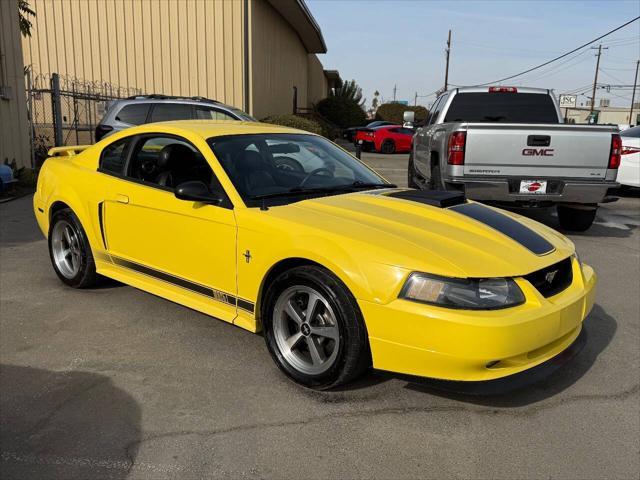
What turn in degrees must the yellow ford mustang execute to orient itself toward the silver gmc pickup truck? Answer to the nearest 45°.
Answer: approximately 90° to its left

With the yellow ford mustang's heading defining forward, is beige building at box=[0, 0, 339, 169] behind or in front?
behind

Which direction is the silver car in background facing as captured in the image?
to the viewer's right

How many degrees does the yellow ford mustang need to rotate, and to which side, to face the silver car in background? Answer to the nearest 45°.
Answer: approximately 135° to its left

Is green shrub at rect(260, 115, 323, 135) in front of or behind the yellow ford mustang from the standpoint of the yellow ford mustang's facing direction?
behind
